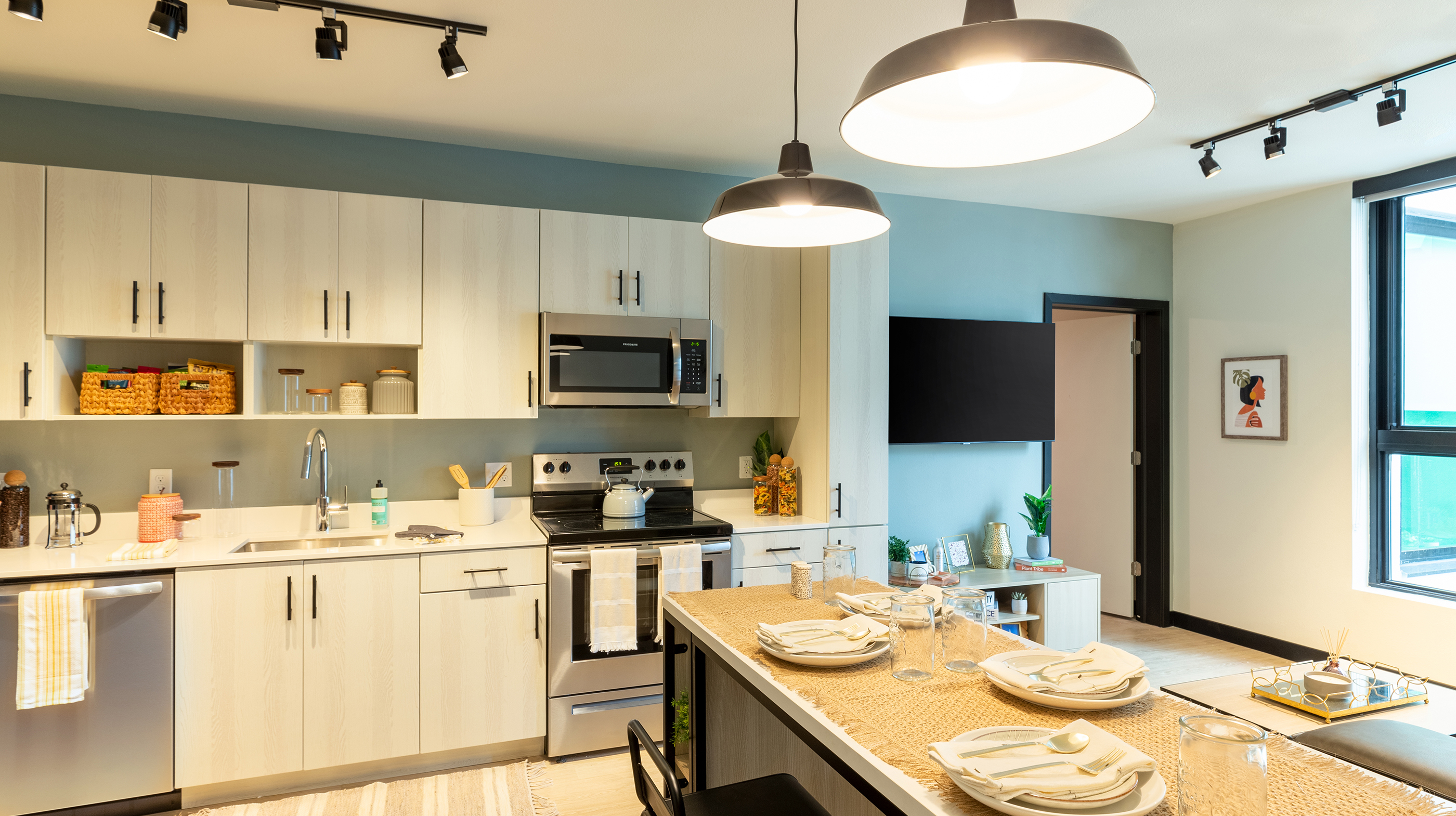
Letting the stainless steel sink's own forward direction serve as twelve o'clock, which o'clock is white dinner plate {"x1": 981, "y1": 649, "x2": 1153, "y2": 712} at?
The white dinner plate is roughly at 11 o'clock from the stainless steel sink.

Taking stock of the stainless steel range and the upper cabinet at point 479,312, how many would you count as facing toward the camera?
2

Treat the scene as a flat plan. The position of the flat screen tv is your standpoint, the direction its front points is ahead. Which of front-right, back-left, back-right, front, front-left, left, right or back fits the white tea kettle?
right

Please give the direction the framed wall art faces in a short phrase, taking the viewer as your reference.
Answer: facing the viewer and to the left of the viewer

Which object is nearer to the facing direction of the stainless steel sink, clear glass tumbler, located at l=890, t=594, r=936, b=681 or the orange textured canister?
the clear glass tumbler

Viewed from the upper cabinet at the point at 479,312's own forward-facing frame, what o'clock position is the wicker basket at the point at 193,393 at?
The wicker basket is roughly at 3 o'clock from the upper cabinet.

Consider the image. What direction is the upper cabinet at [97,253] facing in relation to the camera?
toward the camera

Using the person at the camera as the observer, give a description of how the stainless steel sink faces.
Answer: facing the viewer

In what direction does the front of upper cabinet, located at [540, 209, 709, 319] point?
toward the camera

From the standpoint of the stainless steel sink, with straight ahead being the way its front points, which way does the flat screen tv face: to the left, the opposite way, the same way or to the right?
the same way

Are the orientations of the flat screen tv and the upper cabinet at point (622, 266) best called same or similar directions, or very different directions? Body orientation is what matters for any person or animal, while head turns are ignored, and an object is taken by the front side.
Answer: same or similar directions

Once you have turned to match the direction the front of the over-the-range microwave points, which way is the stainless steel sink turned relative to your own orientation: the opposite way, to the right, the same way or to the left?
the same way

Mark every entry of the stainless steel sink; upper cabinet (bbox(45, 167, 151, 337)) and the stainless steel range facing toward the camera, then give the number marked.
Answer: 3

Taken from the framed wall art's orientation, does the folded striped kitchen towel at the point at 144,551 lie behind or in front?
in front

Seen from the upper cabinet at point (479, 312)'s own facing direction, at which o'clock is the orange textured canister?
The orange textured canister is roughly at 3 o'clock from the upper cabinet.

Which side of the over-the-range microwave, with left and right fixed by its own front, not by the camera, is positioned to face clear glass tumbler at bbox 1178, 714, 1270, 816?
front

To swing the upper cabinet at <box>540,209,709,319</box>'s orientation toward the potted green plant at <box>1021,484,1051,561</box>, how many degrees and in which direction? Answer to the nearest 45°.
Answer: approximately 90° to its left

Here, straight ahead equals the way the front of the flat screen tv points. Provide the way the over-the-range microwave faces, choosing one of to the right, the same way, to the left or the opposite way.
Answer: the same way

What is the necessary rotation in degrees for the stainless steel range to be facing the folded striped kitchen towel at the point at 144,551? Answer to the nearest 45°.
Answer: approximately 90° to its right
